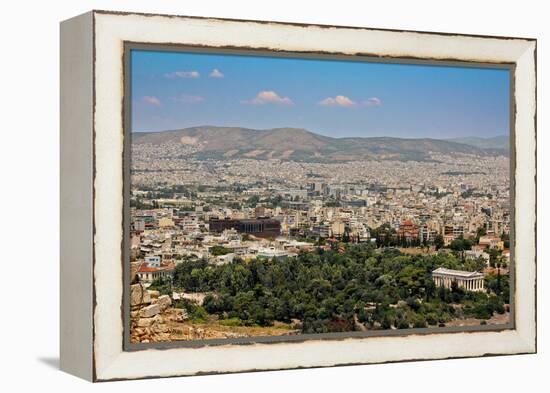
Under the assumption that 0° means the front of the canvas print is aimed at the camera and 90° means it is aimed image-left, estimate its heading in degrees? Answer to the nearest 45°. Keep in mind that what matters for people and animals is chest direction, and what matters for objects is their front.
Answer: approximately 315°
